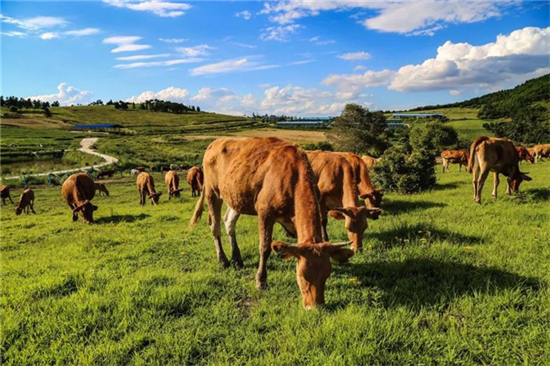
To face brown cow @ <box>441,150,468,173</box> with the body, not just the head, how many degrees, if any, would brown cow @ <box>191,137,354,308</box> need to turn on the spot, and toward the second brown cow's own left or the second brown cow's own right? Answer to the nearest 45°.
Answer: approximately 90° to the second brown cow's own left

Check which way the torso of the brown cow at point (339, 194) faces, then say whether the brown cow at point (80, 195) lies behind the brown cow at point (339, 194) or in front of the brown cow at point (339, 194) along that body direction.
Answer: behind

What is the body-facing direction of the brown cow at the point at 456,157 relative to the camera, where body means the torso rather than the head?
to the viewer's right

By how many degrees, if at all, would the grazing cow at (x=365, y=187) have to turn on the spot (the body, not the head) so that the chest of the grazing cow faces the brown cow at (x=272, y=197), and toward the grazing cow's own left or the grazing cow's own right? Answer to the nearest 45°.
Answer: approximately 45° to the grazing cow's own right

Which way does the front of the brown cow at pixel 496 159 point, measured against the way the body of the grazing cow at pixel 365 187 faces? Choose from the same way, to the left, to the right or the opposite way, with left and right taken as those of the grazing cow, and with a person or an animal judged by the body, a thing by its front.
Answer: to the left

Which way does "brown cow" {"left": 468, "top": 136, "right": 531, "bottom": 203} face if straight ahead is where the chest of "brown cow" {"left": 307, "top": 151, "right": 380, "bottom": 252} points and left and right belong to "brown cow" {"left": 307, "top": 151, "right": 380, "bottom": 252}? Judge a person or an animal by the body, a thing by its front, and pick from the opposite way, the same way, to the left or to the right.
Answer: to the left

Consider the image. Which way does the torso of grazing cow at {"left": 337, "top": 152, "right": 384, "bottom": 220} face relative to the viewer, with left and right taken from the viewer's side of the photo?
facing the viewer and to the right of the viewer

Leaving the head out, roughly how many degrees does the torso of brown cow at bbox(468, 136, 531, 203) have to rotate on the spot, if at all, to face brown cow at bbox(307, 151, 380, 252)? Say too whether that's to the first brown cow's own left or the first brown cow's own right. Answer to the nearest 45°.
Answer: approximately 180°

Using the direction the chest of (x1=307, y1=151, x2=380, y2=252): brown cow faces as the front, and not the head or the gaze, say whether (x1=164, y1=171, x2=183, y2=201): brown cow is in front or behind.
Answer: behind
